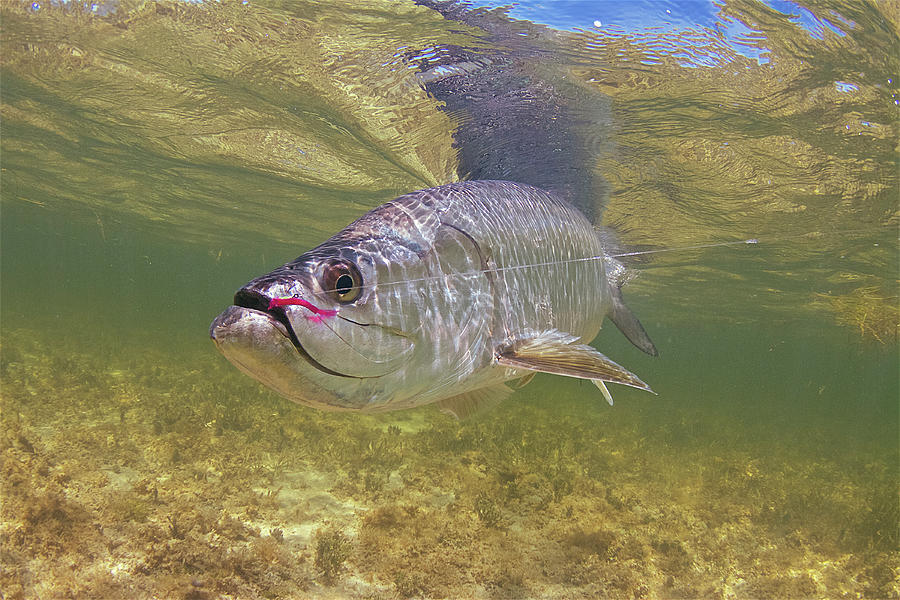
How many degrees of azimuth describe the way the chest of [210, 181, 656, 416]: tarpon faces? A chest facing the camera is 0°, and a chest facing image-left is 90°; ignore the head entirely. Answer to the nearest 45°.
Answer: approximately 45°
